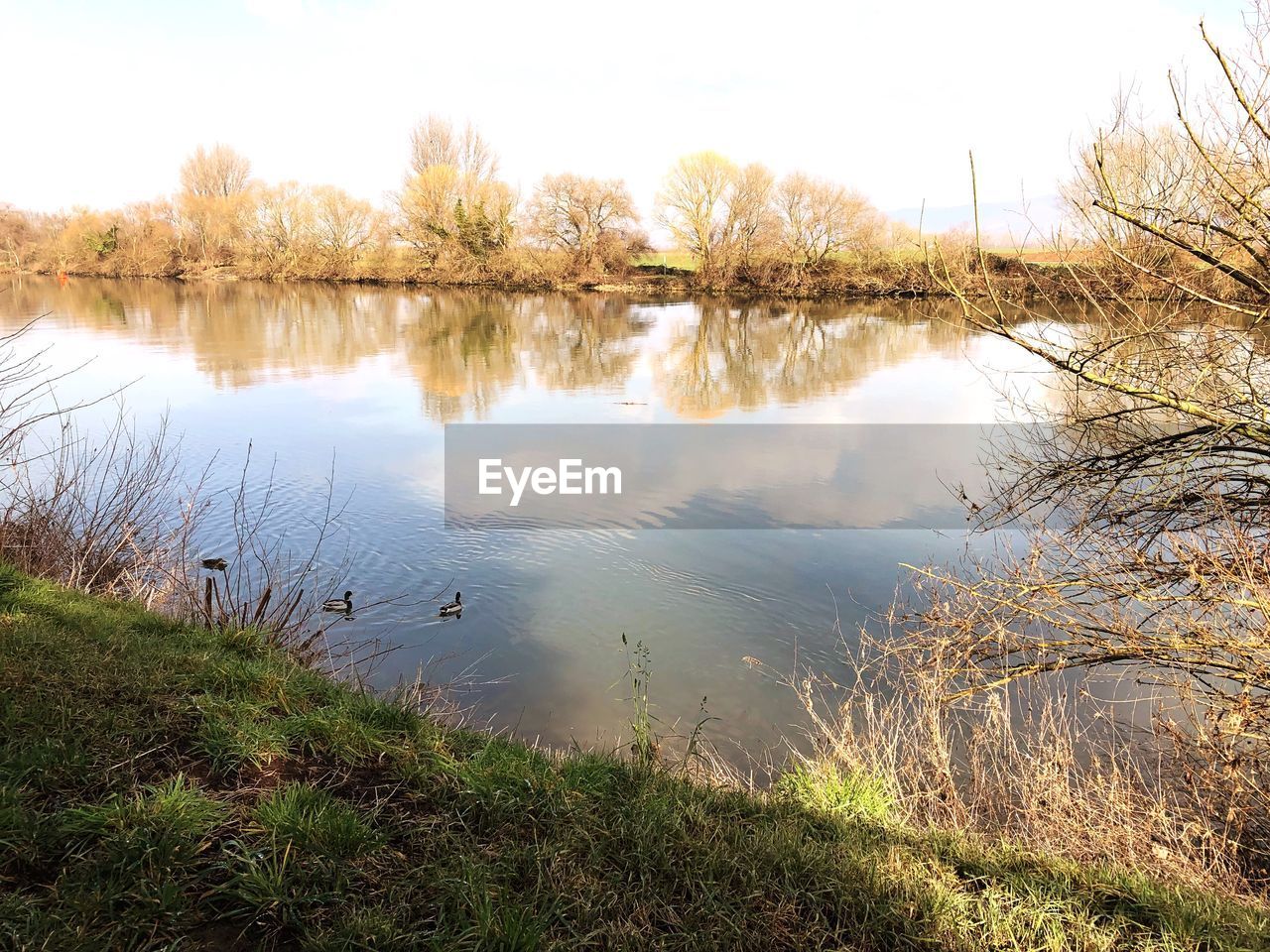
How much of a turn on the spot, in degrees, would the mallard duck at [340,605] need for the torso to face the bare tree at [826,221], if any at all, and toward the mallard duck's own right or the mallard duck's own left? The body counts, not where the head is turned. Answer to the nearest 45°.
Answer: approximately 45° to the mallard duck's own left

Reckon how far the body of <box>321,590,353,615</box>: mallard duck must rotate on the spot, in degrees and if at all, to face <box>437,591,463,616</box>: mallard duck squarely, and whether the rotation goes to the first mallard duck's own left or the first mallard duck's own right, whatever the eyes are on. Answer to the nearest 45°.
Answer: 0° — it already faces it

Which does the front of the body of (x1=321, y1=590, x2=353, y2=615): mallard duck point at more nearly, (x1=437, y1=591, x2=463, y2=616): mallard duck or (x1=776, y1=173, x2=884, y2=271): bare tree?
the mallard duck

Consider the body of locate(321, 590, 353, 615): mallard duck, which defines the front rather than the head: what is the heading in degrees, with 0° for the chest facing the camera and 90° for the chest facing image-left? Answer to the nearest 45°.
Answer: approximately 270°

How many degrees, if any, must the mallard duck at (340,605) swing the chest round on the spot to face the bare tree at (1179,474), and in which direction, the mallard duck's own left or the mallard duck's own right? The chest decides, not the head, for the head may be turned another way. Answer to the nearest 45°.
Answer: approximately 45° to the mallard duck's own right
